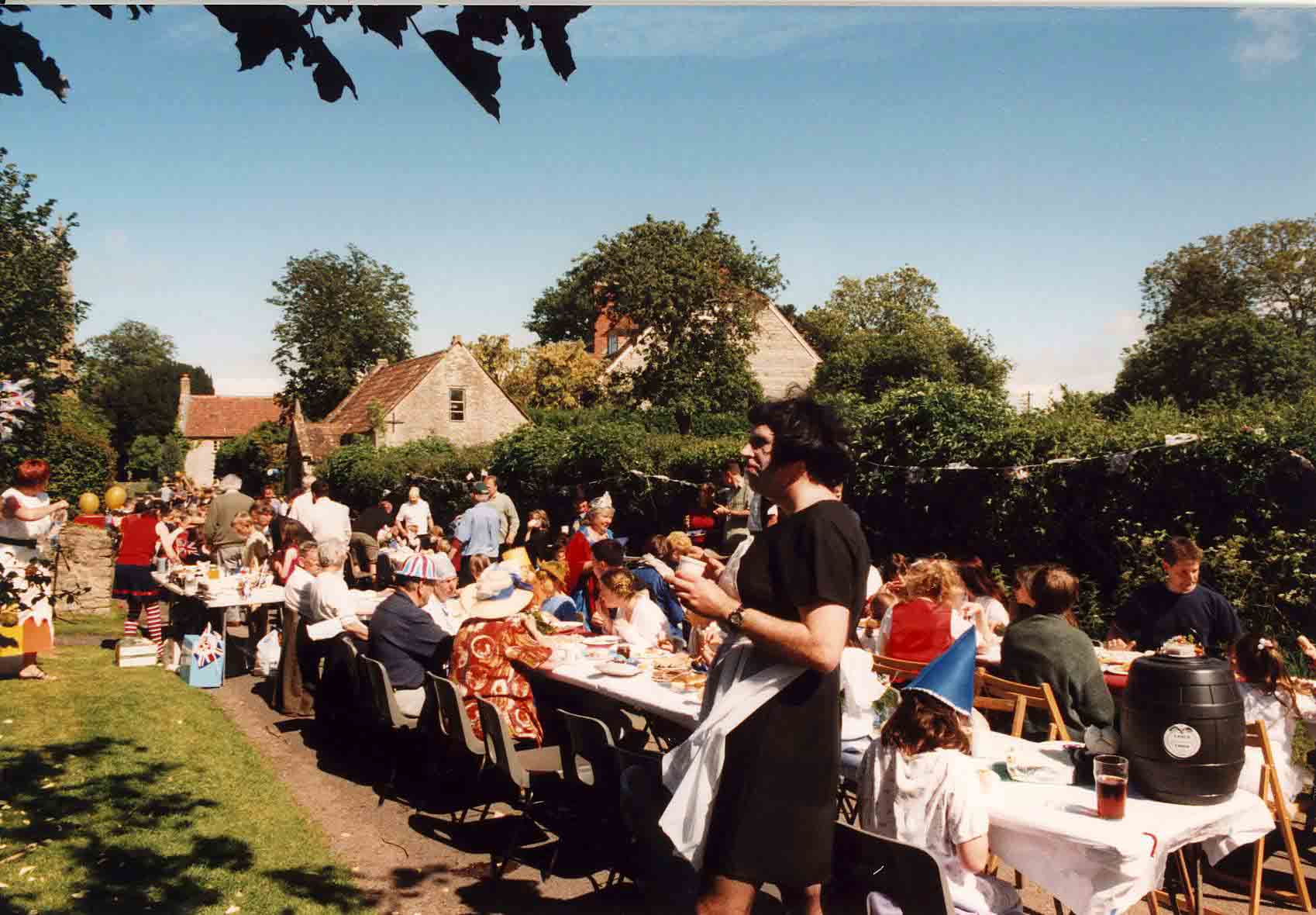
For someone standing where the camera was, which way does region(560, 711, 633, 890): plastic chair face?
facing away from the viewer and to the right of the viewer

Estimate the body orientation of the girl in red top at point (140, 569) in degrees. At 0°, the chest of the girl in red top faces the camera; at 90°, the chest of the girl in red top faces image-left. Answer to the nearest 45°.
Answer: approximately 225°

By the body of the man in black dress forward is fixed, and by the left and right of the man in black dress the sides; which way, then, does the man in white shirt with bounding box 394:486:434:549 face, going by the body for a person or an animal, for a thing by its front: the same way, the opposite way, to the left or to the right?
to the left

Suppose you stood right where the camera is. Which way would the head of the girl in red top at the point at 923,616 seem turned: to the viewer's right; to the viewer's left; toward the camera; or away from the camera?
away from the camera

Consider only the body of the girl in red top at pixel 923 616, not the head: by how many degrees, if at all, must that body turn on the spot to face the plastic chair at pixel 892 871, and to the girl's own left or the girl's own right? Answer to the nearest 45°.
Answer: approximately 180°

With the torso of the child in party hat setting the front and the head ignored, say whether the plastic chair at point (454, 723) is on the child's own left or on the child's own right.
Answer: on the child's own left

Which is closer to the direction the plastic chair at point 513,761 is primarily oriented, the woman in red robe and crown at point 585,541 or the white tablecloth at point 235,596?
the woman in red robe and crown

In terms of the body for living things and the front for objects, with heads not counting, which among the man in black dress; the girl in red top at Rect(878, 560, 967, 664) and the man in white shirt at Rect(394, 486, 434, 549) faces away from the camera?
the girl in red top

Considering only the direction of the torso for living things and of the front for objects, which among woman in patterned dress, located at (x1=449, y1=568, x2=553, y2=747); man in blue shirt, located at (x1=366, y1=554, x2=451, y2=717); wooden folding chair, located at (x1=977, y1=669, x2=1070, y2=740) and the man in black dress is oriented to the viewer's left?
the man in black dress

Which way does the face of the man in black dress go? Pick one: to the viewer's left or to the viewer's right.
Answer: to the viewer's left

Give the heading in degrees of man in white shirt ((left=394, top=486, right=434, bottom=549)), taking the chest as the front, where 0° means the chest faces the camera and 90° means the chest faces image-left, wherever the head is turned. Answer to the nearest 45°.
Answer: approximately 0°

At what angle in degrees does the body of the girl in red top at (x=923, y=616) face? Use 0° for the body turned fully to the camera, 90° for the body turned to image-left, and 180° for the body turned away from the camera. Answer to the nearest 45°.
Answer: approximately 180°

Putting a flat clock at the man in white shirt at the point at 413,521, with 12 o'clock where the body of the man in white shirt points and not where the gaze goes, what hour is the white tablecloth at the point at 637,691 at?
The white tablecloth is roughly at 12 o'clock from the man in white shirt.
